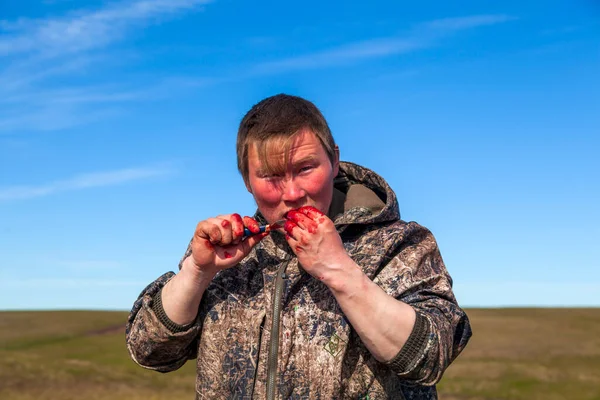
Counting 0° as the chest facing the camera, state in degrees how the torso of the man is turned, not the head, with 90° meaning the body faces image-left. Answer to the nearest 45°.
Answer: approximately 0°
